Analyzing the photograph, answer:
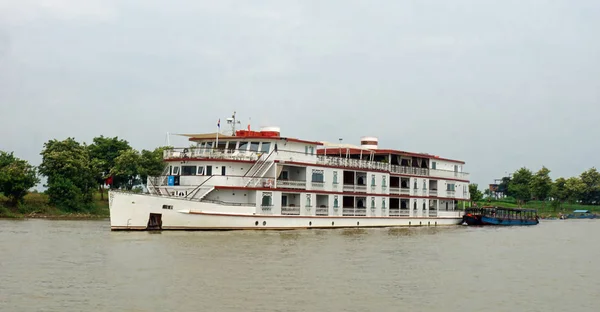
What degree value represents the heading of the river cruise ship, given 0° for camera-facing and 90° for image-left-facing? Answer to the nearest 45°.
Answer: approximately 45°
